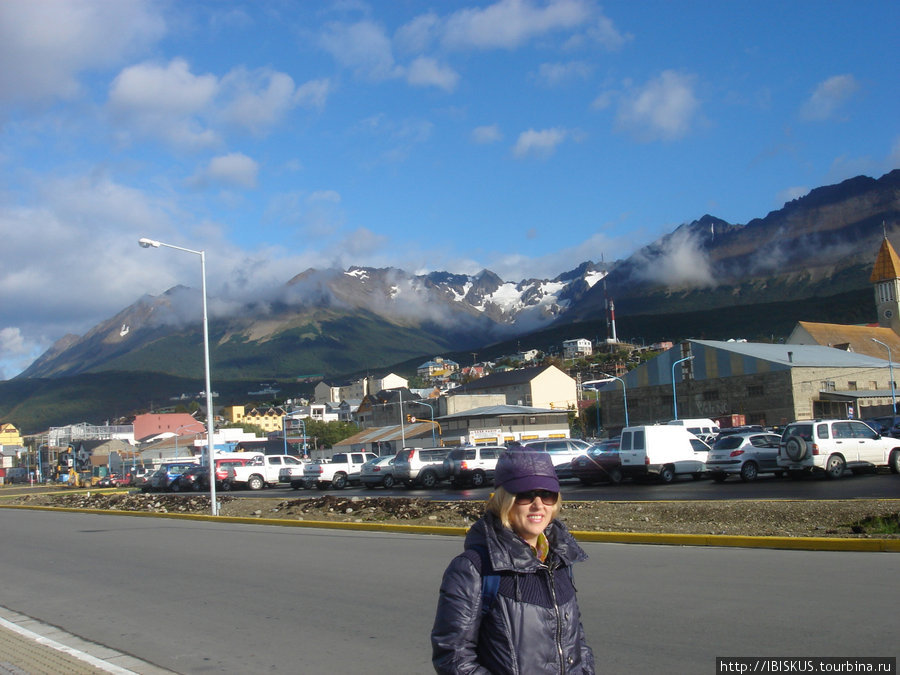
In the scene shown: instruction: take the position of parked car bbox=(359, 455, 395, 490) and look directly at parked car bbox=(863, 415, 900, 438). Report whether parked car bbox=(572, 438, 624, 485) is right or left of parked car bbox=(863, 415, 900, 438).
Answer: right

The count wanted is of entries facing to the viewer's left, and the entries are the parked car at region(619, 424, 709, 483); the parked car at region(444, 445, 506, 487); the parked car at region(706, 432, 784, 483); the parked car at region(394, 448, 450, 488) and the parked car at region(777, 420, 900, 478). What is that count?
0

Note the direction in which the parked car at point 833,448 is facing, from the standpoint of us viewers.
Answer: facing away from the viewer and to the right of the viewer

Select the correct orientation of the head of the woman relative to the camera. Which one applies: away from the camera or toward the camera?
toward the camera

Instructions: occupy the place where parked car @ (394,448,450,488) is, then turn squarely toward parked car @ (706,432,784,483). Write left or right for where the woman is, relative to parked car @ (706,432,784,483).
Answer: right

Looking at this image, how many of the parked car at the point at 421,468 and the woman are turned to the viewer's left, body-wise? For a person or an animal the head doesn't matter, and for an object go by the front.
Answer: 0

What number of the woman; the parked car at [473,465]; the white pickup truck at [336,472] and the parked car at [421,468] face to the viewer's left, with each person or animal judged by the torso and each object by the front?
0

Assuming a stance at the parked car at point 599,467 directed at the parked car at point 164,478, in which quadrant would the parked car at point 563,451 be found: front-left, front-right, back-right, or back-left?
front-right
